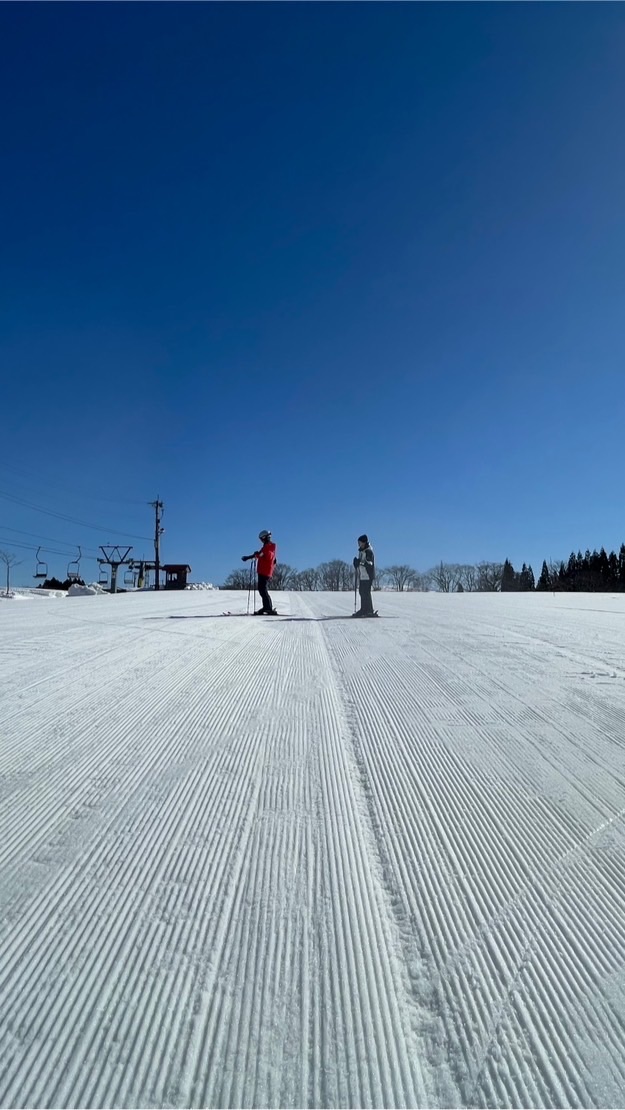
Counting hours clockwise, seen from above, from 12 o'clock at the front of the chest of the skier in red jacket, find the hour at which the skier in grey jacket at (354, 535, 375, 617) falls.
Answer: The skier in grey jacket is roughly at 7 o'clock from the skier in red jacket.

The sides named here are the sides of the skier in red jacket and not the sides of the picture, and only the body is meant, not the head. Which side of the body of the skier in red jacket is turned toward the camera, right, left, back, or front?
left
